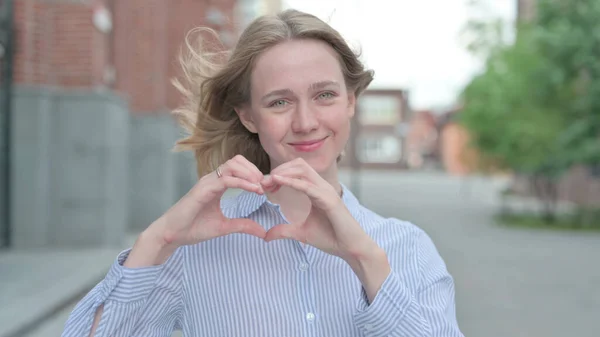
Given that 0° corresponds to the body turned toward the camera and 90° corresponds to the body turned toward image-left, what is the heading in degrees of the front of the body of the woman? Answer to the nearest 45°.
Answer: approximately 0°
